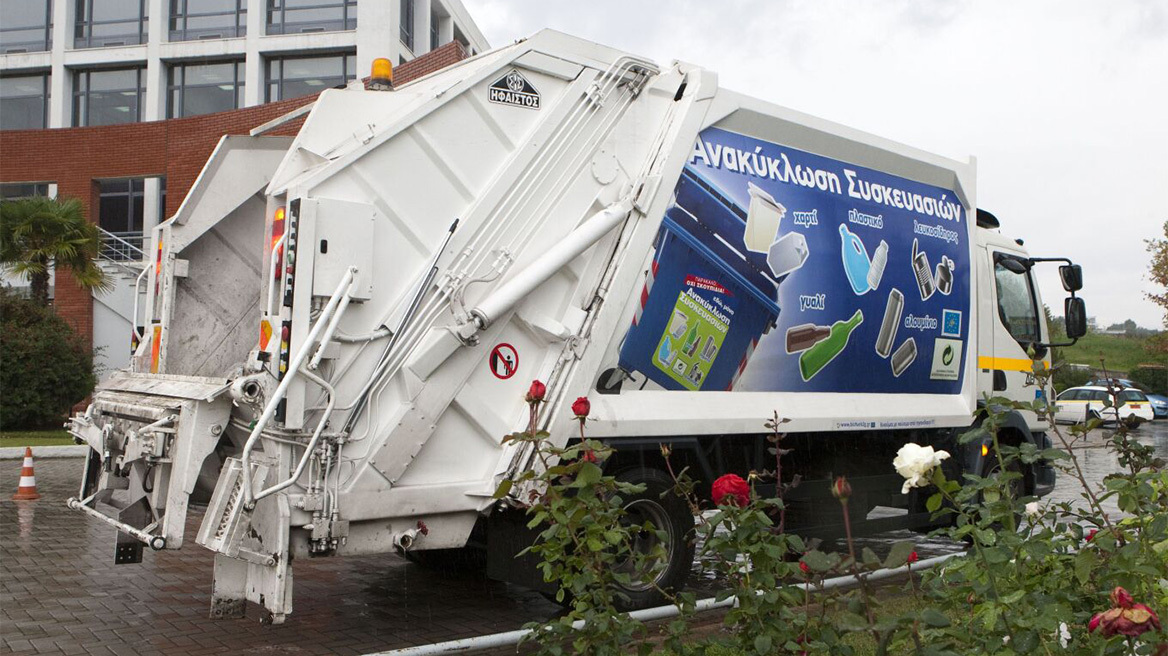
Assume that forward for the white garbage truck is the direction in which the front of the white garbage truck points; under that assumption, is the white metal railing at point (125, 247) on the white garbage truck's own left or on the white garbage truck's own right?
on the white garbage truck's own left

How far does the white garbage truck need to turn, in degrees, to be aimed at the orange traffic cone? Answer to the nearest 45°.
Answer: approximately 90° to its left

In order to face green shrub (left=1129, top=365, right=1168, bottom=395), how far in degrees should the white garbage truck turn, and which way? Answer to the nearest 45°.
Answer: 0° — it already faces it

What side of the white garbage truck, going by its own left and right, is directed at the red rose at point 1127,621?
right

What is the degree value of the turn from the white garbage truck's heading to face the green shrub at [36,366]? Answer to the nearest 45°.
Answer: approximately 90° to its left

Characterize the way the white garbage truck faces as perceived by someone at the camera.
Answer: facing away from the viewer and to the right of the viewer
